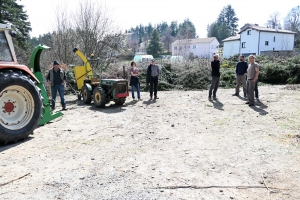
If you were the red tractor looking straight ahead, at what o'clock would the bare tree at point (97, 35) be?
The bare tree is roughly at 4 o'clock from the red tractor.

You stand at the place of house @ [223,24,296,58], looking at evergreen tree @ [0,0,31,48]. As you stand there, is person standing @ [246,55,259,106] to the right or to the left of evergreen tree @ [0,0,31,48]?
left

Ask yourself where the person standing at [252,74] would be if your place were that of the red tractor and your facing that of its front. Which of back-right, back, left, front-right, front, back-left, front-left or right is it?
back

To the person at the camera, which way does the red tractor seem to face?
facing to the left of the viewer

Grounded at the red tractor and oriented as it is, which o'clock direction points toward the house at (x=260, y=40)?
The house is roughly at 5 o'clock from the red tractor.

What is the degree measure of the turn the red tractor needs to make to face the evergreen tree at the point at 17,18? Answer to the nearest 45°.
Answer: approximately 90° to its right
